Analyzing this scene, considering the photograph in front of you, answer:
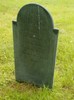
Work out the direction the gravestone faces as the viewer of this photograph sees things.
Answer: facing the viewer
